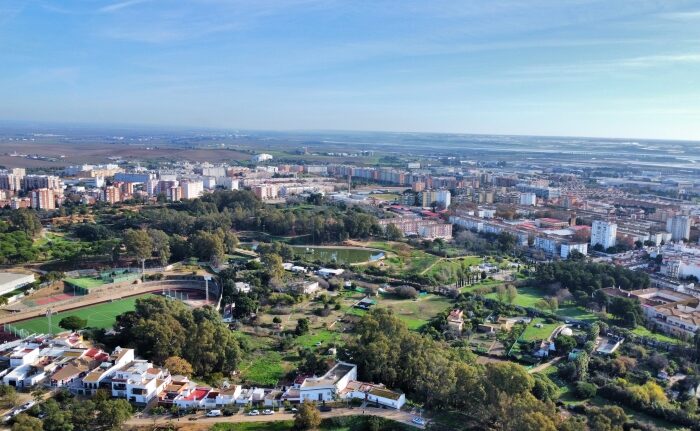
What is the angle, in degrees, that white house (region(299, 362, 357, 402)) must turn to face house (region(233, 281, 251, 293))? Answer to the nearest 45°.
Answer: approximately 180°

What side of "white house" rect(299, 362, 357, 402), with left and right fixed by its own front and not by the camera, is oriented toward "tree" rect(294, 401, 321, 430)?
front

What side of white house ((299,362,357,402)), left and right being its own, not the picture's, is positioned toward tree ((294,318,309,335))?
back

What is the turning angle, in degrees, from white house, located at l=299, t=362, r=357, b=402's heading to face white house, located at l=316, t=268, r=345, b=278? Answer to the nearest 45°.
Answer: approximately 180°

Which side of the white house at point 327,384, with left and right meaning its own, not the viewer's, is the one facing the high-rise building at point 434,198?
back

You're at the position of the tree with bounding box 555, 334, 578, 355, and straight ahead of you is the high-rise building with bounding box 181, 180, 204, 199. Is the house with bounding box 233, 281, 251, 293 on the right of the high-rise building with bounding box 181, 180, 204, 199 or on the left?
left

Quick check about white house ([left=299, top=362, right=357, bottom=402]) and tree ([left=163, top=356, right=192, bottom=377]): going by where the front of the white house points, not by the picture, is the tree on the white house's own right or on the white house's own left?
on the white house's own right

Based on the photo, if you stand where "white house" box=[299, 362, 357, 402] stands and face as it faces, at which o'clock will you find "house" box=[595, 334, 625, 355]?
The house is roughly at 8 o'clock from the white house.

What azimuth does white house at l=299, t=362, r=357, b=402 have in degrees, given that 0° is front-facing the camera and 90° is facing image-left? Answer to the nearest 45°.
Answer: approximately 0°

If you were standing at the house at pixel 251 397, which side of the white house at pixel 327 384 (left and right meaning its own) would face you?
right

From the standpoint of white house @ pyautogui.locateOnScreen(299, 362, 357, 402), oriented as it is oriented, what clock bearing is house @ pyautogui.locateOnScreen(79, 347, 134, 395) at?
The house is roughly at 3 o'clock from the white house.

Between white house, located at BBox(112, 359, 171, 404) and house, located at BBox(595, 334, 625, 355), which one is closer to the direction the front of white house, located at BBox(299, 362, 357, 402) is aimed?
the white house

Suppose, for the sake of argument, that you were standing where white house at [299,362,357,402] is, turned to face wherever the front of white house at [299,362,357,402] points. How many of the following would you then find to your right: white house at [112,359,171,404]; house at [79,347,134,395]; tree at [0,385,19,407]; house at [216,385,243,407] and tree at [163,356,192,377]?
5

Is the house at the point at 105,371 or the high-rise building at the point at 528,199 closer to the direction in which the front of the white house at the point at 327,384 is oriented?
the house

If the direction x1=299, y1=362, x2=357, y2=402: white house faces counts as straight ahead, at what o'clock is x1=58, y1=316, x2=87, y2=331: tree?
The tree is roughly at 4 o'clock from the white house.

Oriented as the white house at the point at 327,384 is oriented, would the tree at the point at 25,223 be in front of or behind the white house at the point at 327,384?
behind

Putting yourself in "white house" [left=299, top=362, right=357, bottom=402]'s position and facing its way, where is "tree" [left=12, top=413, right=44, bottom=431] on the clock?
The tree is roughly at 2 o'clock from the white house.

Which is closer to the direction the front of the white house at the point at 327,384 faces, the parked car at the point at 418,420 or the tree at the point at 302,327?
the parked car

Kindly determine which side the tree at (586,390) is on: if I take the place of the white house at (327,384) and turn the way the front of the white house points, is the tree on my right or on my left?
on my left
